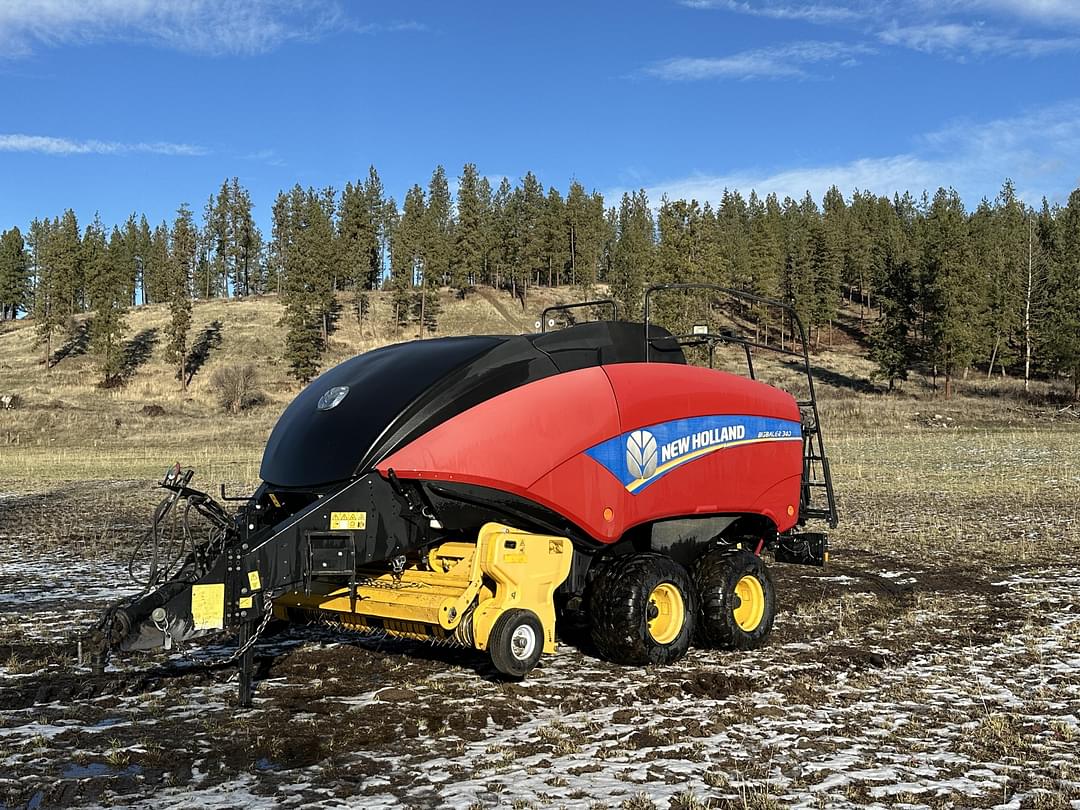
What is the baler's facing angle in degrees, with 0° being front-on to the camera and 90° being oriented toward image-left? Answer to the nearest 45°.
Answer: approximately 45°
